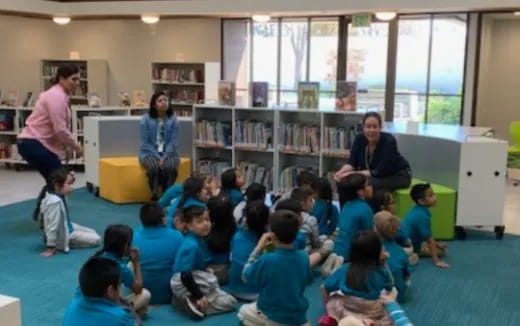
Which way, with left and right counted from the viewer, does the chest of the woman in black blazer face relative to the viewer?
facing the viewer and to the left of the viewer

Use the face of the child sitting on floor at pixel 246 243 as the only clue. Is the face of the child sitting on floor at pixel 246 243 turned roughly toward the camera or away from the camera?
away from the camera

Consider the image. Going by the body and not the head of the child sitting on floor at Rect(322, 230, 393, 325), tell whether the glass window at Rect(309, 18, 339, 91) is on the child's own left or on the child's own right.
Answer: on the child's own left

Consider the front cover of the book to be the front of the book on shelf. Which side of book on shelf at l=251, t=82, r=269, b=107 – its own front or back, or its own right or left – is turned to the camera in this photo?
front

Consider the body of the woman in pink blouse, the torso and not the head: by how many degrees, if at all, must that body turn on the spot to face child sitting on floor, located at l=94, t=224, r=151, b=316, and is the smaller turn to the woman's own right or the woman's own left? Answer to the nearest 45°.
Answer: approximately 90° to the woman's own right

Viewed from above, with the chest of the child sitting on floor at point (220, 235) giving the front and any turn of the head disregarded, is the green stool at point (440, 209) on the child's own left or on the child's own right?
on the child's own right

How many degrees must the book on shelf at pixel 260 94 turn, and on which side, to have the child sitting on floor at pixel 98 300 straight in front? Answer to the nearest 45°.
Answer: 0° — it already faces them

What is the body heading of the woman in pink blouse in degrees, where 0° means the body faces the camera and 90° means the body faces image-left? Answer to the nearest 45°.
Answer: approximately 270°

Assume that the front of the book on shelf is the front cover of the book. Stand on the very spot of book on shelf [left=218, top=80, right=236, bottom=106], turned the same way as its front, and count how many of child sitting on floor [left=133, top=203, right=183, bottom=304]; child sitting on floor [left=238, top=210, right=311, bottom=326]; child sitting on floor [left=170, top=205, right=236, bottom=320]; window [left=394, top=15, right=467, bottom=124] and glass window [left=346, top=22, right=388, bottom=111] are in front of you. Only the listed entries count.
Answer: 3

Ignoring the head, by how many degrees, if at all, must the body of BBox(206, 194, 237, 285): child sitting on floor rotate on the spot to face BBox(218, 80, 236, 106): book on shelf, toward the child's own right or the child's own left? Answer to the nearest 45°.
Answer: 0° — they already face it

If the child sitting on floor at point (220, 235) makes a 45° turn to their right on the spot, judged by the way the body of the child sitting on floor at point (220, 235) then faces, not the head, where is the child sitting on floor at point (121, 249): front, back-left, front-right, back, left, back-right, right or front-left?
back

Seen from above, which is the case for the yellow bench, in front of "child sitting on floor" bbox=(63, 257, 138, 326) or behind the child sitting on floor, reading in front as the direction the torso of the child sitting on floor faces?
in front

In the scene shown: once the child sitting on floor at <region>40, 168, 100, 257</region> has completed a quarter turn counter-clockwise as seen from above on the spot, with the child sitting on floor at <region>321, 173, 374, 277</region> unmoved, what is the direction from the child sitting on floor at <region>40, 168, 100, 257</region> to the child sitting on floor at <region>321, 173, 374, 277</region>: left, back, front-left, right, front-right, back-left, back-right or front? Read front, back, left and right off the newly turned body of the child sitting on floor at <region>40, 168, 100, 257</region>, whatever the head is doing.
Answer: back-right

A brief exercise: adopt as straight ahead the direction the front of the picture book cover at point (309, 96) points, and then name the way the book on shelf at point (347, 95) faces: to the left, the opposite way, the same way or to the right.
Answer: the same way

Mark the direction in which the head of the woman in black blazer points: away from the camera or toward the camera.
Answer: toward the camera

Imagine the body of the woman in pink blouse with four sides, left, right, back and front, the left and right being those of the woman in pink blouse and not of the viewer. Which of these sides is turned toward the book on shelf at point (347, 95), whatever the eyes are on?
front

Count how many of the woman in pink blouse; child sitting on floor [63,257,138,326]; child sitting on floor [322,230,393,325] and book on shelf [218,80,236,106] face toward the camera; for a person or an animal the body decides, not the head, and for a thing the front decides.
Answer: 1

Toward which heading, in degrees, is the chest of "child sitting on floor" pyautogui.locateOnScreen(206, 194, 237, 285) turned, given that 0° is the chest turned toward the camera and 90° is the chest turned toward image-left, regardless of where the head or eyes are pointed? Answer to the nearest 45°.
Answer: approximately 180°
